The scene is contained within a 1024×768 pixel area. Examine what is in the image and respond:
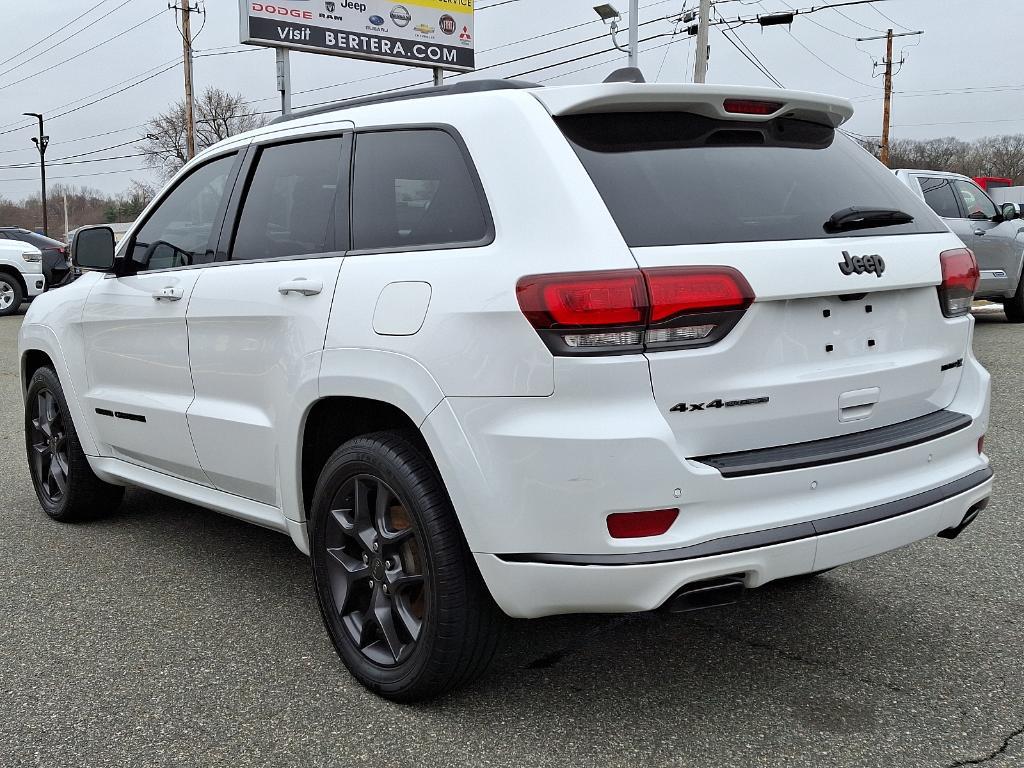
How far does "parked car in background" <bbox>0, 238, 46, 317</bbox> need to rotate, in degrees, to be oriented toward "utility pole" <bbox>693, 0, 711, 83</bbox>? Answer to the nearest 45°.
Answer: approximately 45° to its left

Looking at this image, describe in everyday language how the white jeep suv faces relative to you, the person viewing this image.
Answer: facing away from the viewer and to the left of the viewer

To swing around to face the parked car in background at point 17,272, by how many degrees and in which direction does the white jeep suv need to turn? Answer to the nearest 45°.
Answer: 0° — it already faces it

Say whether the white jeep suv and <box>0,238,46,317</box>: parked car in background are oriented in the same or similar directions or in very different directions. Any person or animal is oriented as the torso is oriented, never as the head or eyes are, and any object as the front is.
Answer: very different directions

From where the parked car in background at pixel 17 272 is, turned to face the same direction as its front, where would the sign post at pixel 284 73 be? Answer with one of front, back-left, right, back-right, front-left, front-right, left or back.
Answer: left

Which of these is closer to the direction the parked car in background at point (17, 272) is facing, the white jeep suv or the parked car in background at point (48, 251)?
the white jeep suv

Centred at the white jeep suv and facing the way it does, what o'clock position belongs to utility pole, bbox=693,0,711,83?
The utility pole is roughly at 2 o'clock from the white jeep suv.

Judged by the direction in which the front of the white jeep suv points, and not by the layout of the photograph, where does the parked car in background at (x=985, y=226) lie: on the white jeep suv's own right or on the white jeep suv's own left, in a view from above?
on the white jeep suv's own right

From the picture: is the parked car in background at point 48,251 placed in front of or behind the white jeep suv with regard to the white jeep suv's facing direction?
in front

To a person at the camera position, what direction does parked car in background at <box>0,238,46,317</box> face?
facing the viewer and to the right of the viewer
